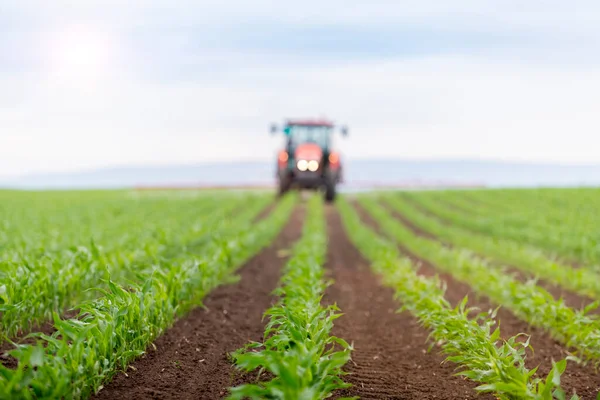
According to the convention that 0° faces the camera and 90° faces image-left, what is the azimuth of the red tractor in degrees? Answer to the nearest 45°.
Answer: approximately 0°
